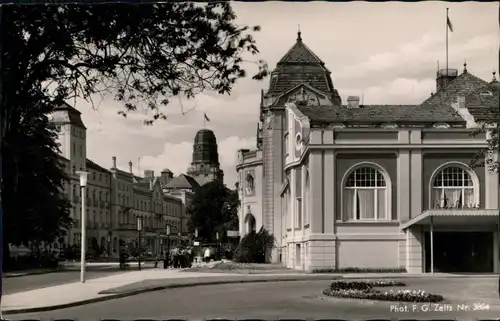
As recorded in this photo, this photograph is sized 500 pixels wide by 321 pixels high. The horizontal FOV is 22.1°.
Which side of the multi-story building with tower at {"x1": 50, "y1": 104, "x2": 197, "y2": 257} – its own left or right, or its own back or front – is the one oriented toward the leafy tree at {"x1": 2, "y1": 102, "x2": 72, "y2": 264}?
right

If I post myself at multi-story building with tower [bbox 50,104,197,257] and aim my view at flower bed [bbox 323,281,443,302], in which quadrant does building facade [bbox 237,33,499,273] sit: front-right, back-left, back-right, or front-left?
front-left

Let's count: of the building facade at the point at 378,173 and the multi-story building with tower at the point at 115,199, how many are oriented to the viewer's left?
0

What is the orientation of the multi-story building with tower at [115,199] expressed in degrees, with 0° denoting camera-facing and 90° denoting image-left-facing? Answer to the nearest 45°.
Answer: approximately 315°

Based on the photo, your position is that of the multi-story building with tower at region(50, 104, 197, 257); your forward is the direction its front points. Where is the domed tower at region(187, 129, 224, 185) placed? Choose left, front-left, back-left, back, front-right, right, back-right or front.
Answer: left

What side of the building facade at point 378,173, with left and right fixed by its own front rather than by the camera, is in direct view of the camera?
front
